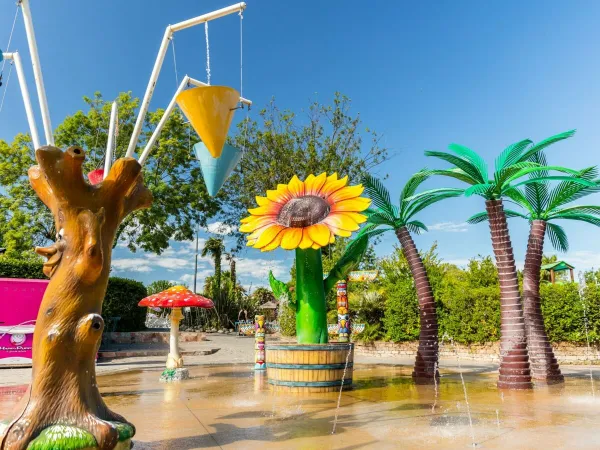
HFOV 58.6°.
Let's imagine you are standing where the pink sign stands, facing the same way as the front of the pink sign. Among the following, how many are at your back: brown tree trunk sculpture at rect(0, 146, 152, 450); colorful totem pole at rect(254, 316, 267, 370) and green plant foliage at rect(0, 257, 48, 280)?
1

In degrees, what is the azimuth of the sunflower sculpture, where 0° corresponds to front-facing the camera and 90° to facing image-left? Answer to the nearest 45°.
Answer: approximately 0°

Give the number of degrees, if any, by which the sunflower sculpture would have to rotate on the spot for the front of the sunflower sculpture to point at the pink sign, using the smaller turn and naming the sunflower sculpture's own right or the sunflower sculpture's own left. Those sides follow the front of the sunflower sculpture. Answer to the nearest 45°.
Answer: approximately 135° to the sunflower sculpture's own right

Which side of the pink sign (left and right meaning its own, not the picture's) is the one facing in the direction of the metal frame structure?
front

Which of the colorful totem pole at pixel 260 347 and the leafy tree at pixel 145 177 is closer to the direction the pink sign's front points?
the colorful totem pole

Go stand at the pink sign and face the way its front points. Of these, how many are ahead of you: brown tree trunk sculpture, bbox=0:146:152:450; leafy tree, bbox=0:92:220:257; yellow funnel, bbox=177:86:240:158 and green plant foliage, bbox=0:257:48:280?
2

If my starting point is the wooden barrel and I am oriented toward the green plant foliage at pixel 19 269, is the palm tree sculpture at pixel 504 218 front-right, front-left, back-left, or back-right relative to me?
back-right

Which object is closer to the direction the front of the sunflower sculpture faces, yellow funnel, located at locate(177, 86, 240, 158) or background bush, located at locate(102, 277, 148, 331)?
the yellow funnel

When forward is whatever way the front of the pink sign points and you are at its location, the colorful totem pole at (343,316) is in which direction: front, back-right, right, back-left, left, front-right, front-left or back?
front-left

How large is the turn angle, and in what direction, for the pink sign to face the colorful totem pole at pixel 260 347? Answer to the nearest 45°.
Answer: approximately 45° to its left

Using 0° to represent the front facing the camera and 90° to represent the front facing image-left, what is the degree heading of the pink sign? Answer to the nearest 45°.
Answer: approximately 0°

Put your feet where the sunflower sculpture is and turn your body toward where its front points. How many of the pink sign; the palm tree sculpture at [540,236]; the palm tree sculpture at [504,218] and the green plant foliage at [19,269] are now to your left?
2

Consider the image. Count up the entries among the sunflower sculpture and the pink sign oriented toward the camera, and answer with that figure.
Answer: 2

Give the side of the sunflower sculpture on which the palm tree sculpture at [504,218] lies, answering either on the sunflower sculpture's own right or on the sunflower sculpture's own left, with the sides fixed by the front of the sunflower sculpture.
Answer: on the sunflower sculpture's own left

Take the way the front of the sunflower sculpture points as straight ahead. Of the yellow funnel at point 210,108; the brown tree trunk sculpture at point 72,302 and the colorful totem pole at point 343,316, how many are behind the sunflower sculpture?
1
